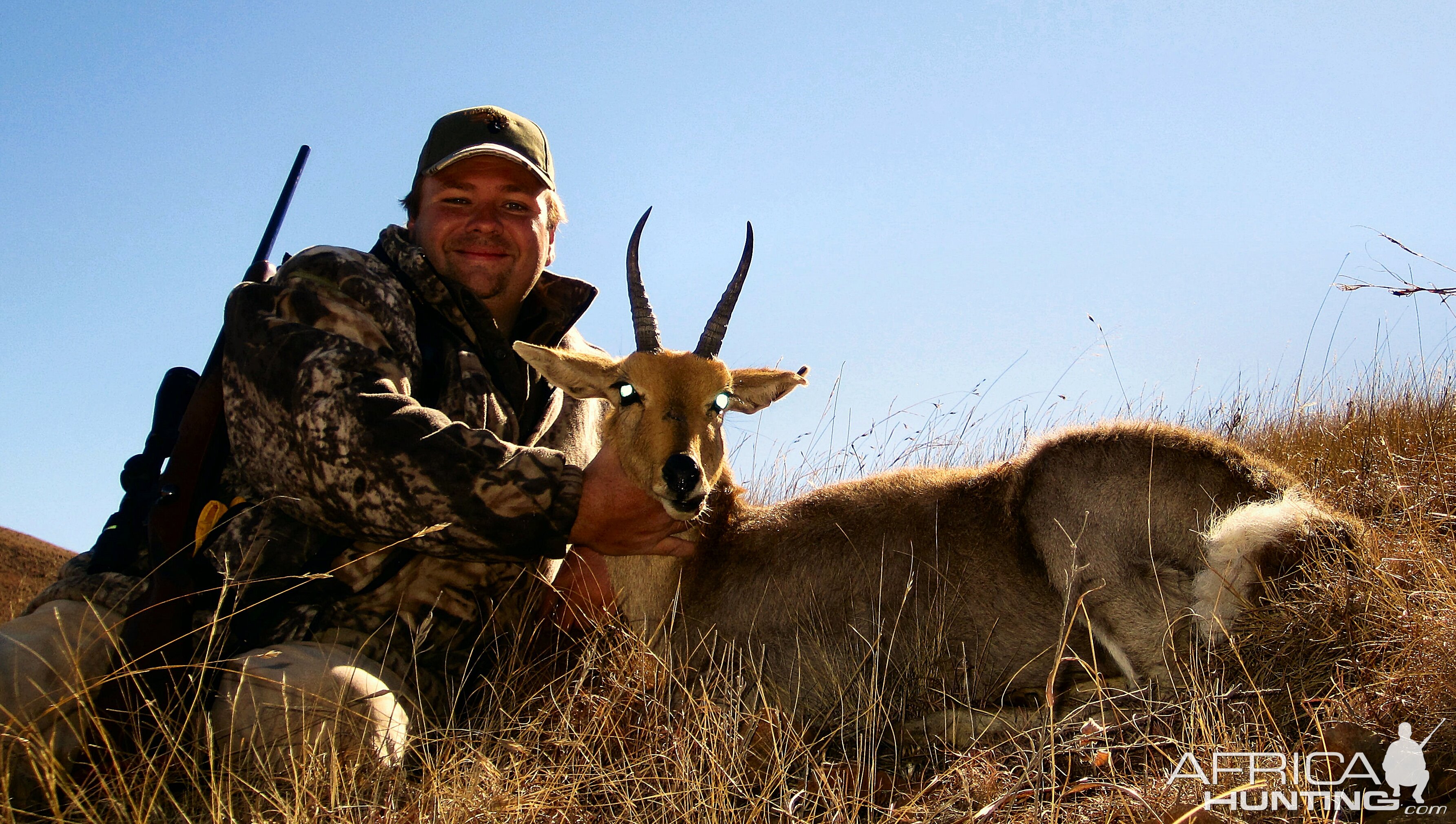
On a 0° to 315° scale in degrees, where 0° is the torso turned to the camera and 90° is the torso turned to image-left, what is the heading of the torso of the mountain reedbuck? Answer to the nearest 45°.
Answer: approximately 90°

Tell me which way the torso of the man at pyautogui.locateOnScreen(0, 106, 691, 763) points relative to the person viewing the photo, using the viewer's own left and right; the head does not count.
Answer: facing the viewer and to the right of the viewer
